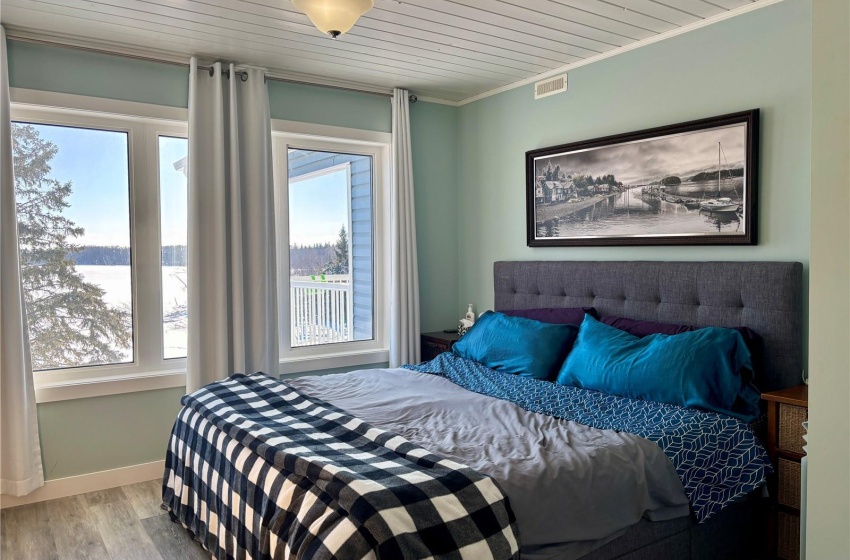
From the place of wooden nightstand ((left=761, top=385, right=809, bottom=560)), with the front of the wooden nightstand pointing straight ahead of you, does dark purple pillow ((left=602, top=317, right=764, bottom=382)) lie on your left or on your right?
on your right

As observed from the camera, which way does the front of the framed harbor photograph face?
facing the viewer and to the left of the viewer

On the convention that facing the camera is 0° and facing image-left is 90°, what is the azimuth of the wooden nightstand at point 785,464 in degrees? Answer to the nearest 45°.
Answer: approximately 45°

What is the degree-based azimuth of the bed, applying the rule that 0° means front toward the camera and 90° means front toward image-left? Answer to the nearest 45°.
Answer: approximately 45°

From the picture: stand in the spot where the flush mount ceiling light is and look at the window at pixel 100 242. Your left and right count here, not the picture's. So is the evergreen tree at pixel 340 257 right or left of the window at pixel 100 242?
right

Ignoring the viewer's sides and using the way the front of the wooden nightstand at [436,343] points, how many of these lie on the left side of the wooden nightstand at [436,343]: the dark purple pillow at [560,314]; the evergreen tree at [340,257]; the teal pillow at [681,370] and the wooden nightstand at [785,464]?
3

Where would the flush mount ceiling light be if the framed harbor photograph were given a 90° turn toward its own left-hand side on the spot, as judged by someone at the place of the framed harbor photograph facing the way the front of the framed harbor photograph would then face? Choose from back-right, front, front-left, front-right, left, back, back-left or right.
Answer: right

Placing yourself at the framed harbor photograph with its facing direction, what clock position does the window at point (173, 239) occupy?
The window is roughly at 1 o'clock from the framed harbor photograph.

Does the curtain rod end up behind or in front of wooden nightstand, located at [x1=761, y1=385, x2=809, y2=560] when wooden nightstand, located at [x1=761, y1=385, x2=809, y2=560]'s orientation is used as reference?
in front

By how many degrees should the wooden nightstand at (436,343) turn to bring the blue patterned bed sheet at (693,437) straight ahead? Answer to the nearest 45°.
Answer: approximately 90° to its left

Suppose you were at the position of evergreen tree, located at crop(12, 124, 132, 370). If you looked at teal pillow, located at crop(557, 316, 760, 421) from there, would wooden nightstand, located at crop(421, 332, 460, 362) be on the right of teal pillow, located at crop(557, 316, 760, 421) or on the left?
left

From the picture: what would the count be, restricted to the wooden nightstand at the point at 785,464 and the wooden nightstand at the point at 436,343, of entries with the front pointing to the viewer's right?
0
